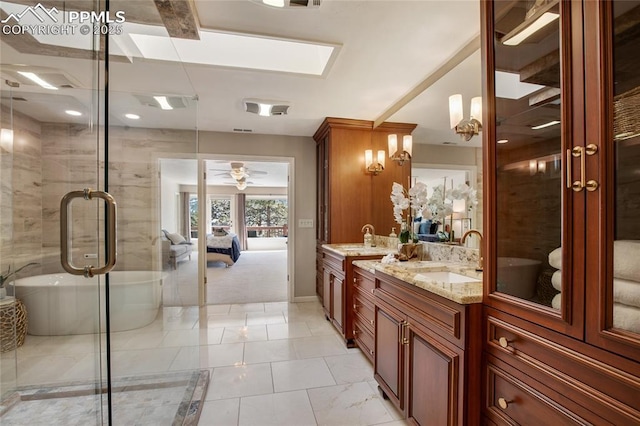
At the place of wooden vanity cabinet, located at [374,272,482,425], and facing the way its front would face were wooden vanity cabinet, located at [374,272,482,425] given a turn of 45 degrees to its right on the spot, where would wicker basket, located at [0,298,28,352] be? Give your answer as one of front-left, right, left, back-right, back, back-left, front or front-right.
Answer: front

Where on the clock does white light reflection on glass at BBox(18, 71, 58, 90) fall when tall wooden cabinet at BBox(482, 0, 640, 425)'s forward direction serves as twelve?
The white light reflection on glass is roughly at 1 o'clock from the tall wooden cabinet.

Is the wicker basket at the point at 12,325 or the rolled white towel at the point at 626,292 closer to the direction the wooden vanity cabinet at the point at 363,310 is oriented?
the wicker basket

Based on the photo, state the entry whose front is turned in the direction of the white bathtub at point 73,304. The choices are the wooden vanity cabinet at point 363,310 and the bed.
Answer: the wooden vanity cabinet

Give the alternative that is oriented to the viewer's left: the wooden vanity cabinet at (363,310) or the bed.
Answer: the wooden vanity cabinet

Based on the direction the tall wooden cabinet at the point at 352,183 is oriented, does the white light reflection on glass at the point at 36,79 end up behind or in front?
in front

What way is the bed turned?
to the viewer's right

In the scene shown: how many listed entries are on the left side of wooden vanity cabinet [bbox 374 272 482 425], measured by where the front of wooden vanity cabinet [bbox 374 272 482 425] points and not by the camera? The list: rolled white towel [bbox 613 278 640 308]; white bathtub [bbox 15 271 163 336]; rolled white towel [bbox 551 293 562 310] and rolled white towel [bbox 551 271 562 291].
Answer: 3

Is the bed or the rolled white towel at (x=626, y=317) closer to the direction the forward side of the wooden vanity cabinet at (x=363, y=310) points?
the bed

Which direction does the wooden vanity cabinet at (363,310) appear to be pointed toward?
to the viewer's left

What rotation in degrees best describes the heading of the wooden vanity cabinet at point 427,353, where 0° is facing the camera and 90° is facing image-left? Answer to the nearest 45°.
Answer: approximately 45°

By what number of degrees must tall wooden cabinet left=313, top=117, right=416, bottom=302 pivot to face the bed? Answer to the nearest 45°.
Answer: approximately 45° to its right

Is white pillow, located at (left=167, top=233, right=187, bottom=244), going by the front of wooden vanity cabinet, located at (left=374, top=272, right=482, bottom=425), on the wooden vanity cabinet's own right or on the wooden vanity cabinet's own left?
on the wooden vanity cabinet's own right

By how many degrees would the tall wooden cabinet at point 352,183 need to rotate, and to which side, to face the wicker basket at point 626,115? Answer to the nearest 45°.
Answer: approximately 90° to its left

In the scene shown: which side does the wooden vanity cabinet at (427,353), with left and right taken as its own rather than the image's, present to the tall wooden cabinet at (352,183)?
right
